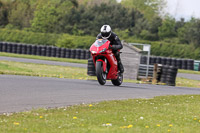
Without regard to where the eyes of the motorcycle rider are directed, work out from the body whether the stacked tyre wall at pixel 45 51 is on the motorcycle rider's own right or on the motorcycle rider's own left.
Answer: on the motorcycle rider's own right

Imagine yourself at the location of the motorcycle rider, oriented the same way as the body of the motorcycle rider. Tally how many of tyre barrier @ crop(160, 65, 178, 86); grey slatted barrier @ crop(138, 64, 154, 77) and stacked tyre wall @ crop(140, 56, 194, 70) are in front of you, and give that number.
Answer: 0

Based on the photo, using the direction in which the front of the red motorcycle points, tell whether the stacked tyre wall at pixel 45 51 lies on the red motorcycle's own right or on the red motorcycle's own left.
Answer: on the red motorcycle's own right

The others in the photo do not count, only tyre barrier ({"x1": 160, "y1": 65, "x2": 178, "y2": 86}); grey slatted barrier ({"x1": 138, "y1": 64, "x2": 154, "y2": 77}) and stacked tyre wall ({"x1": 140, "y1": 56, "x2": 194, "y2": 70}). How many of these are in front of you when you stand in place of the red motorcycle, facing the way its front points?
0

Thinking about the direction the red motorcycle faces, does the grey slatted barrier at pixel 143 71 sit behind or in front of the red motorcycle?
behind

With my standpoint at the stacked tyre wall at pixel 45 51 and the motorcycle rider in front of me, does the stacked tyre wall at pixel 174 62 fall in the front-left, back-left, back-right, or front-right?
front-left

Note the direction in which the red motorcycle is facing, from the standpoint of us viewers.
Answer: facing the viewer and to the left of the viewer
